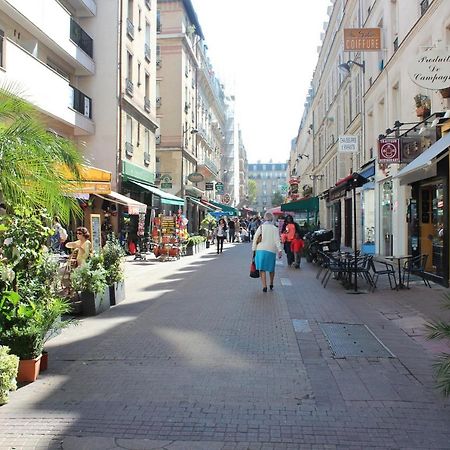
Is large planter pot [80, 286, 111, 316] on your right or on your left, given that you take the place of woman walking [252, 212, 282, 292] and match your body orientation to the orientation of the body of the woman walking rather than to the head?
on your left

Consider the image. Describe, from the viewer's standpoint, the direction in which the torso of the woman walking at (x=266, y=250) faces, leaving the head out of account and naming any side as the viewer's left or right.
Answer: facing away from the viewer

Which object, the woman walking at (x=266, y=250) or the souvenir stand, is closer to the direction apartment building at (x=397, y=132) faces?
the souvenir stand

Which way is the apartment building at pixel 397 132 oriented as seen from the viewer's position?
to the viewer's left

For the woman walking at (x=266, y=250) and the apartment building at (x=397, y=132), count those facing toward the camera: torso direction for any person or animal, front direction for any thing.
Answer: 0

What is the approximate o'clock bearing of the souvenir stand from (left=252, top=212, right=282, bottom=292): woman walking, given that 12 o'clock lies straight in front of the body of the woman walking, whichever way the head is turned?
The souvenir stand is roughly at 11 o'clock from the woman walking.
